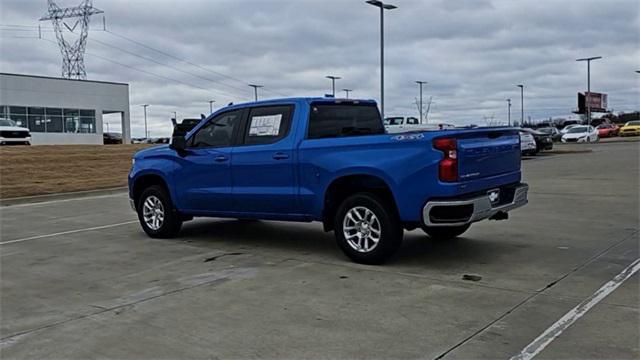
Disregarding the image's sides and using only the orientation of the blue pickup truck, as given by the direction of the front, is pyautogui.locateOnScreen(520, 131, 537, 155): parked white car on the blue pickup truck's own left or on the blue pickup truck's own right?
on the blue pickup truck's own right

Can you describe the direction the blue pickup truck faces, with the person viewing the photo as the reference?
facing away from the viewer and to the left of the viewer

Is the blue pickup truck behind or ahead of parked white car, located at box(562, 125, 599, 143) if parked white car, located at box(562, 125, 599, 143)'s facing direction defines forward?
ahead

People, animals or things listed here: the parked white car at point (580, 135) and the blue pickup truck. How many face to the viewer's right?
0

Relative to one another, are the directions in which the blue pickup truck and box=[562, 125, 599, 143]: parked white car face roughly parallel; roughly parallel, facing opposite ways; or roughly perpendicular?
roughly perpendicular

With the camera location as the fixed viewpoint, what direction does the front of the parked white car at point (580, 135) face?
facing the viewer and to the left of the viewer
